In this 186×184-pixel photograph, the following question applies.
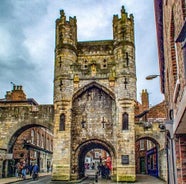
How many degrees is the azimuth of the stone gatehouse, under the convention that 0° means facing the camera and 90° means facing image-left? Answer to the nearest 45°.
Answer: approximately 0°
